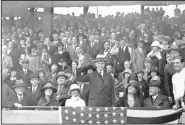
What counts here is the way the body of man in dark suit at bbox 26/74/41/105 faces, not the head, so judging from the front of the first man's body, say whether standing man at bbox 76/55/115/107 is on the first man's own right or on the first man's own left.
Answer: on the first man's own left

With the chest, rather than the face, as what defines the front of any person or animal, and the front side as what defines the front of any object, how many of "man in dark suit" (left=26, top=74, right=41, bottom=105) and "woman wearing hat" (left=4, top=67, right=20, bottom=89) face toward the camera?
2

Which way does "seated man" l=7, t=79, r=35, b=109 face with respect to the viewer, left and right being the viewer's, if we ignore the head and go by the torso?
facing the viewer

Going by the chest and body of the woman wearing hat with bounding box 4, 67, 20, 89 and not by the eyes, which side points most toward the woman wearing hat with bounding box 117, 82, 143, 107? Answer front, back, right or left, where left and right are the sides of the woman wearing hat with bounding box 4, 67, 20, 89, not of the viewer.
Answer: left

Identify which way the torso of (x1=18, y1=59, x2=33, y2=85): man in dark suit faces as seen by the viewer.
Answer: toward the camera

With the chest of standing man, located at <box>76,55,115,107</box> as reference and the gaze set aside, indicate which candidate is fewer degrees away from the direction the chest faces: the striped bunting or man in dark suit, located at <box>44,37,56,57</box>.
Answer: the striped bunting

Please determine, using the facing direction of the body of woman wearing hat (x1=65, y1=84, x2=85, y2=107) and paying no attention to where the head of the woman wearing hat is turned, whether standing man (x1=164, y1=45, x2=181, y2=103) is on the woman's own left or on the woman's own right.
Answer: on the woman's own left

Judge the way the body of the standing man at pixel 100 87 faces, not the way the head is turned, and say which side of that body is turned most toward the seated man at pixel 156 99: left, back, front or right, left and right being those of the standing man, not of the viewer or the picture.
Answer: left

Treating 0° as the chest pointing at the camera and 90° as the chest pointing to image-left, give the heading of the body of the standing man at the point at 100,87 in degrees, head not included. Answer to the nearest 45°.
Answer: approximately 0°

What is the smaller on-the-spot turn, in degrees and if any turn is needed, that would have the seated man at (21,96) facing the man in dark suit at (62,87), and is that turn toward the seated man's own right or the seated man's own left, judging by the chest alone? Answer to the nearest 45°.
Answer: approximately 90° to the seated man's own left

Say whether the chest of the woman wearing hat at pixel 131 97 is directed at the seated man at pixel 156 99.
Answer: no

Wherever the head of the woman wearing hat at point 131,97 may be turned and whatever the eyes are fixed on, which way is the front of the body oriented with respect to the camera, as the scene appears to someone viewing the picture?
toward the camera

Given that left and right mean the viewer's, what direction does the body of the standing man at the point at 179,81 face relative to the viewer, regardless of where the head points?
facing the viewer and to the left of the viewer

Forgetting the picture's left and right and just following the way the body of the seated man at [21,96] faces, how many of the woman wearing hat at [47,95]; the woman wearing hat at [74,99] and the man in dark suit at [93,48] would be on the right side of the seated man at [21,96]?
0

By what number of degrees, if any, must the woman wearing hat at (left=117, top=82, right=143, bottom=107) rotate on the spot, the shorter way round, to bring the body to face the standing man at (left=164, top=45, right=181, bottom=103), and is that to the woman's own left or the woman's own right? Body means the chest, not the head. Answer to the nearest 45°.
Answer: approximately 90° to the woman's own left
